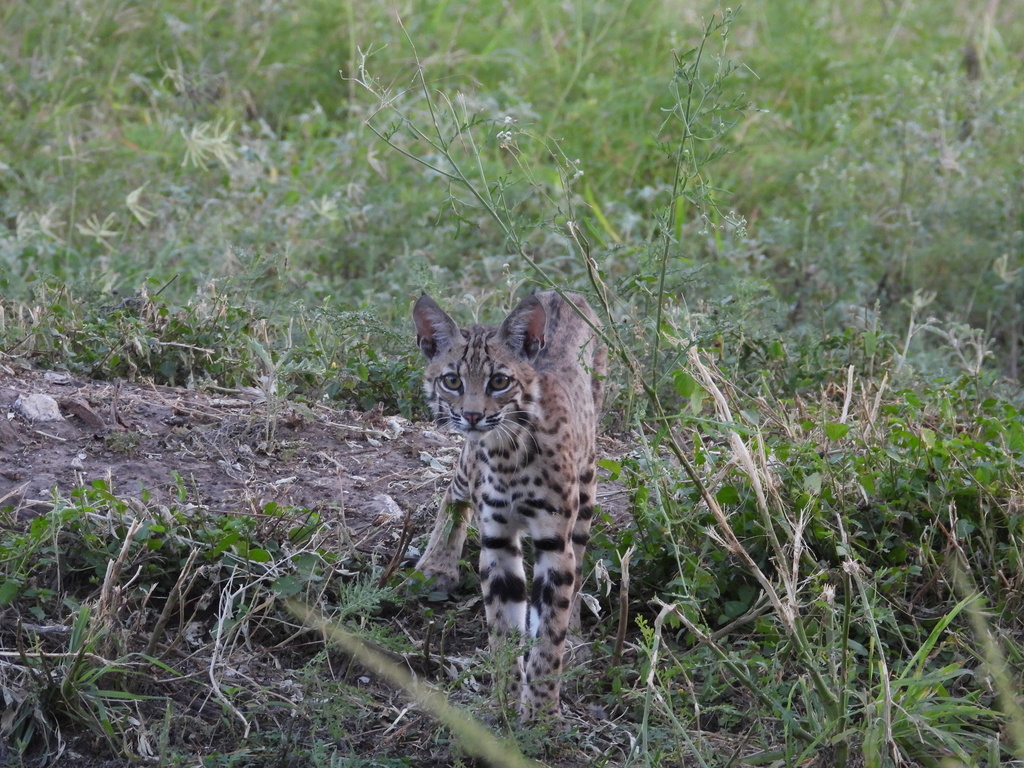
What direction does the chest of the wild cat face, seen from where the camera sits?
toward the camera

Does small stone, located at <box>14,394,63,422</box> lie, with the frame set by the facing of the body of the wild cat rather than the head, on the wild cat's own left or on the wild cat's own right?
on the wild cat's own right
